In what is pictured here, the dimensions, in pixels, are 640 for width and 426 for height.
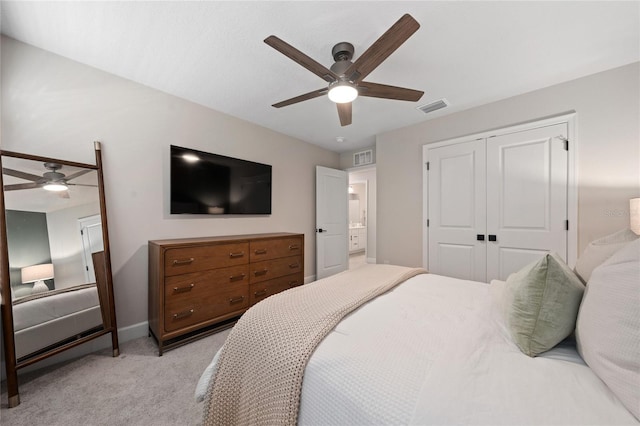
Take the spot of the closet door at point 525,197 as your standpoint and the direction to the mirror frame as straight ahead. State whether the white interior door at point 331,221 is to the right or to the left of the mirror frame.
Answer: right

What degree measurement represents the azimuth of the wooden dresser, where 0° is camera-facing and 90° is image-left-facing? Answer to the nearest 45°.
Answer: approximately 315°

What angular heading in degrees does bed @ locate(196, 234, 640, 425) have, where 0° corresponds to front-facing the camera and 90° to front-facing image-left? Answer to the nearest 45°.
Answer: approximately 90°

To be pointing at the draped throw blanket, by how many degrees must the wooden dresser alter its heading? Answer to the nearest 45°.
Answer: approximately 45° to its right

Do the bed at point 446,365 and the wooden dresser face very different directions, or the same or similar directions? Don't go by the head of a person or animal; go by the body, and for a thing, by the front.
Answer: very different directions

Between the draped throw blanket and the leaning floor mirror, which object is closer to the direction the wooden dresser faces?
the draped throw blanket

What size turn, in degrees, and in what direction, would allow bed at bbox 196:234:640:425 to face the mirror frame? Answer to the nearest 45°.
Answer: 0° — it already faces it

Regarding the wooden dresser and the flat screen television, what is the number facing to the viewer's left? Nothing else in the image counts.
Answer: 0

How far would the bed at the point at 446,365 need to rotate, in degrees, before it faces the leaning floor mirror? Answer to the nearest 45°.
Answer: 0° — it already faces it

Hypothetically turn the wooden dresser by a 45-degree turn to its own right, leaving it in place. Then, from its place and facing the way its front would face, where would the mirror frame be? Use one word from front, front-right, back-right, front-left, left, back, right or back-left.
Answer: right
